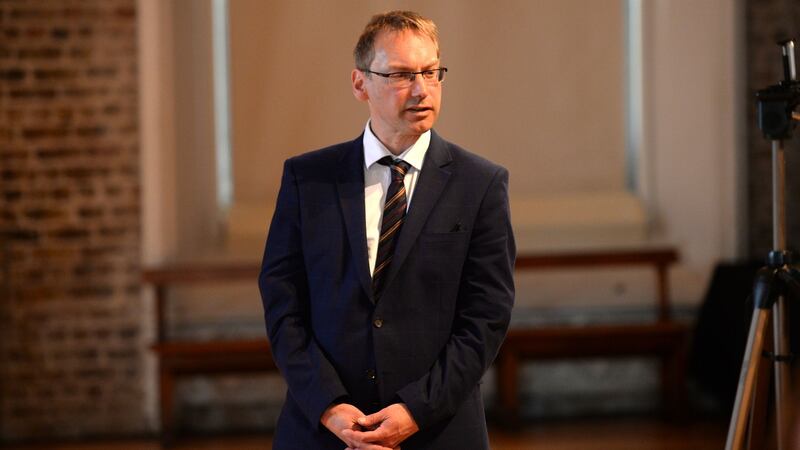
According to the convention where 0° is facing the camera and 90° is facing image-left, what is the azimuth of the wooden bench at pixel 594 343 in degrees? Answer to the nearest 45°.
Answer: approximately 0°

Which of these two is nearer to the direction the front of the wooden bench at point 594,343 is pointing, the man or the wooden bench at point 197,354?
the man

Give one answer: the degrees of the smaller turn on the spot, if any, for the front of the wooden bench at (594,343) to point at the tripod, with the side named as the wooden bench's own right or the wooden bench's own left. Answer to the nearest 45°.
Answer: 0° — it already faces it

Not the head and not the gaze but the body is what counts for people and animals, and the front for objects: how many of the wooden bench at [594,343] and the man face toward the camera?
2

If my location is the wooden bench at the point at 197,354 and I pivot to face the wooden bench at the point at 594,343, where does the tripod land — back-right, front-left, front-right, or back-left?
front-right

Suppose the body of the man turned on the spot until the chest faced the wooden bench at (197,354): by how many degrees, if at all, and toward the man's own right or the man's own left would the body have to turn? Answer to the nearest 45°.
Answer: approximately 180°

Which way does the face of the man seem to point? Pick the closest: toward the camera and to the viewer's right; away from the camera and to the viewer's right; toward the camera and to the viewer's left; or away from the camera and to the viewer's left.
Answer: toward the camera and to the viewer's right

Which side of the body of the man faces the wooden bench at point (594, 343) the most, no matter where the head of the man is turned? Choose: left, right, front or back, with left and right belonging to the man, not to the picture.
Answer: back

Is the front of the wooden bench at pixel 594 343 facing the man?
yes

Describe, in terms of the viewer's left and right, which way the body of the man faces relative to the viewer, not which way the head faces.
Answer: facing the viewer

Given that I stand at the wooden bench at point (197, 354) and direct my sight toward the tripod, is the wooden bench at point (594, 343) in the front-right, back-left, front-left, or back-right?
front-left
